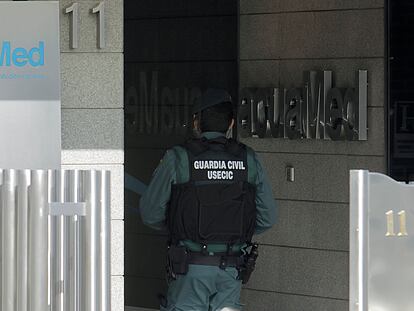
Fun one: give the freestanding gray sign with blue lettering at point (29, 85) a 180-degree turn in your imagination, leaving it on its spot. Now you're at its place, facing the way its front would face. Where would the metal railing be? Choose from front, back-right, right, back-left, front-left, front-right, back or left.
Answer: back

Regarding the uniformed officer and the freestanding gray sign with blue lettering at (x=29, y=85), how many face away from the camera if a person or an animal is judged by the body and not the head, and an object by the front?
1

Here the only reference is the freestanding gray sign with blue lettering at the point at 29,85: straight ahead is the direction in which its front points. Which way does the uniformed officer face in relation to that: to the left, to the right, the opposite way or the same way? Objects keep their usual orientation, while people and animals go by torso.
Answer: the opposite way

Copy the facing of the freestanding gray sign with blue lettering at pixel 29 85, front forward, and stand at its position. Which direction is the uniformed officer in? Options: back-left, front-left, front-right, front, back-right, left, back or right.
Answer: back-left

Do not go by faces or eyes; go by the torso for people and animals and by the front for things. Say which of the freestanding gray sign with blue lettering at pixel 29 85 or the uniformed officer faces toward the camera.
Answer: the freestanding gray sign with blue lettering

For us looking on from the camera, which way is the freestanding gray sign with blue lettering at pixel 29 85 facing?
facing the viewer

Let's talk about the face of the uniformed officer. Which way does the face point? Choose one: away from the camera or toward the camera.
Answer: away from the camera

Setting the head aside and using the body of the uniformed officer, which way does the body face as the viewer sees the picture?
away from the camera
